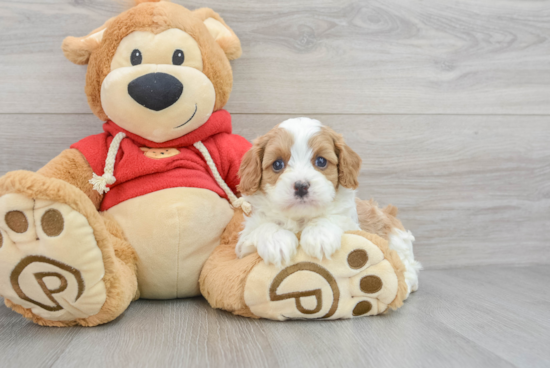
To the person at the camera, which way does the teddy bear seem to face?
facing the viewer

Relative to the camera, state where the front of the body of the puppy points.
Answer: toward the camera
